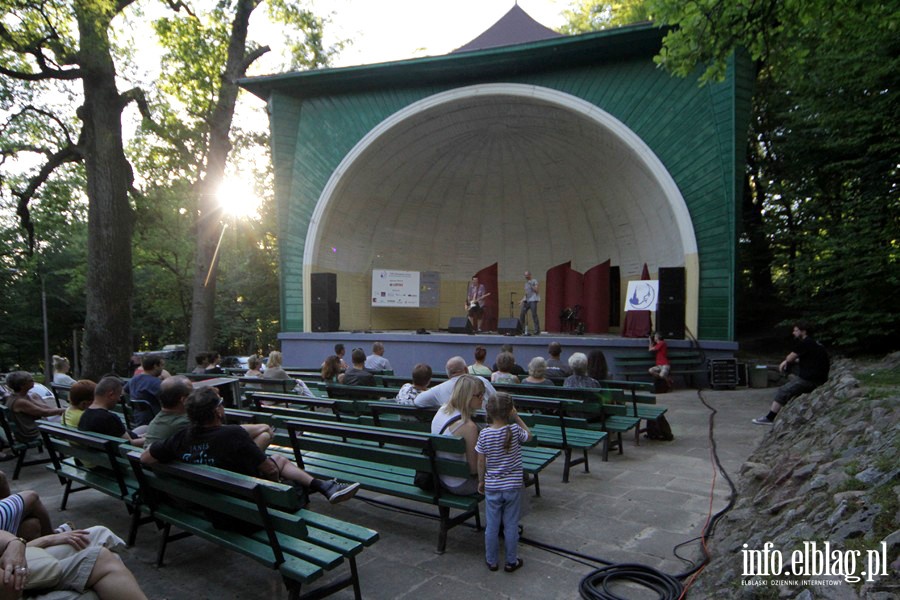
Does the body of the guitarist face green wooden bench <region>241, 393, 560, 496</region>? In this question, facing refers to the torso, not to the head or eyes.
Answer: yes

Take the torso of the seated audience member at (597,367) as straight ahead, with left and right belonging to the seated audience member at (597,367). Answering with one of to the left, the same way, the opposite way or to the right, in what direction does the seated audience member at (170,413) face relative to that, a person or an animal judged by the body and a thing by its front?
the same way

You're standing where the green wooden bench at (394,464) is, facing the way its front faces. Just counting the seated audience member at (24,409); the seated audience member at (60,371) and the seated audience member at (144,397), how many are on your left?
3

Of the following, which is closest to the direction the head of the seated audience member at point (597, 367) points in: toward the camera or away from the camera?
away from the camera

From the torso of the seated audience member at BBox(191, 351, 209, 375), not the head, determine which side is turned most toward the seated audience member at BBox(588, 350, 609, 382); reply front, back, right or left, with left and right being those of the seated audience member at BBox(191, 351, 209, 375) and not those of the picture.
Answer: right

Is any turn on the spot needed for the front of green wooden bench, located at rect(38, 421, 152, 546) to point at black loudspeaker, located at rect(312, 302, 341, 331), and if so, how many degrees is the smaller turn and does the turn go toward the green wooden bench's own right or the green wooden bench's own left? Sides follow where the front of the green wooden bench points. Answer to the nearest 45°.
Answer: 0° — it already faces it

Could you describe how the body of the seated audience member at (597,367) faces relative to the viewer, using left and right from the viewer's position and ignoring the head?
facing away from the viewer

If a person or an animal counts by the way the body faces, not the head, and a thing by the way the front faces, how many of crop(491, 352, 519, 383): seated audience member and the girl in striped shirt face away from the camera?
2

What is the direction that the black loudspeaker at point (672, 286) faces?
toward the camera

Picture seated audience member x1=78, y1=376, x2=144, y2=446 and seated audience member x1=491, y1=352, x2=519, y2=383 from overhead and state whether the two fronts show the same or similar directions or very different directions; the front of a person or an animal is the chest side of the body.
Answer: same or similar directions

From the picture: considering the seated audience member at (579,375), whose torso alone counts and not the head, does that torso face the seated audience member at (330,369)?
no

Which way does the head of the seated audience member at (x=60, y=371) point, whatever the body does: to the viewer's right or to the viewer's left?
to the viewer's right

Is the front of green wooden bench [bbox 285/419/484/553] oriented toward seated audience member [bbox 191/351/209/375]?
no

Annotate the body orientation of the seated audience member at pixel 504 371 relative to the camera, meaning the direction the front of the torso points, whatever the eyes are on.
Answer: away from the camera

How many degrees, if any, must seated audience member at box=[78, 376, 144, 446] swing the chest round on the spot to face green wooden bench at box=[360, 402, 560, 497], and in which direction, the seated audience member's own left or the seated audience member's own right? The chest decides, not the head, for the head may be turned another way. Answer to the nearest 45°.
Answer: approximately 45° to the seated audience member's own right

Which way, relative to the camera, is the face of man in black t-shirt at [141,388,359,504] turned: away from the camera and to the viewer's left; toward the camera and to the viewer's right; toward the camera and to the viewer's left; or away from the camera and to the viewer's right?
away from the camera and to the viewer's right

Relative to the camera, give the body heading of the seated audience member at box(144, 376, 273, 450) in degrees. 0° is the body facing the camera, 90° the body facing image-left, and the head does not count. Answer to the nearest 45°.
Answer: approximately 225°

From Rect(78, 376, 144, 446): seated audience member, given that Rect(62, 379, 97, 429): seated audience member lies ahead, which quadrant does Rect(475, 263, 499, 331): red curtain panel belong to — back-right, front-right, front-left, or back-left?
front-right

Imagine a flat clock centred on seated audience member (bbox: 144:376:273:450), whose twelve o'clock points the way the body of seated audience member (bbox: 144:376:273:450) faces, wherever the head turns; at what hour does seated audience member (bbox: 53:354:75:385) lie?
seated audience member (bbox: 53:354:75:385) is roughly at 10 o'clock from seated audience member (bbox: 144:376:273:450).

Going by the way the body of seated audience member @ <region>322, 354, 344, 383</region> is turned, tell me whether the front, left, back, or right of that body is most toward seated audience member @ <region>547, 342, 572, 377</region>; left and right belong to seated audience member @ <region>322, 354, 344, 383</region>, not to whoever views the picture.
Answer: right
